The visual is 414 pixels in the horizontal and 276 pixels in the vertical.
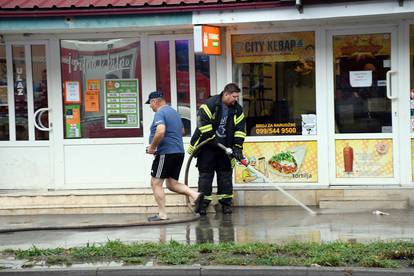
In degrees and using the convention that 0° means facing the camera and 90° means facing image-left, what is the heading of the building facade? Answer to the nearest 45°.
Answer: approximately 0°

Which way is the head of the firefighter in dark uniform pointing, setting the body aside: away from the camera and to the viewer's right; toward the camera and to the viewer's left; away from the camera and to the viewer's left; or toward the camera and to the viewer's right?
toward the camera and to the viewer's right

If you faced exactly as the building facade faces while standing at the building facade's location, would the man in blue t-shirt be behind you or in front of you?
in front
